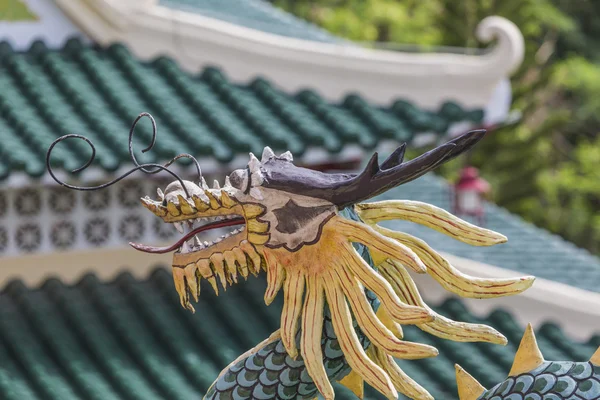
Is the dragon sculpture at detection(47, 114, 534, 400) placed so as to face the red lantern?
no

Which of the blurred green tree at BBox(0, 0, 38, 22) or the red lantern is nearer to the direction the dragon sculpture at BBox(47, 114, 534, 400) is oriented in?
the blurred green tree

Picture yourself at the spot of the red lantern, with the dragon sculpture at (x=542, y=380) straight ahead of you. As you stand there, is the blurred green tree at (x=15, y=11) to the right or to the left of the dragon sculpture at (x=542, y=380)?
right

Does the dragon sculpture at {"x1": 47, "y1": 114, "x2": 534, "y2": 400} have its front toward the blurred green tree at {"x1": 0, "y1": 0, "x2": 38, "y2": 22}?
no

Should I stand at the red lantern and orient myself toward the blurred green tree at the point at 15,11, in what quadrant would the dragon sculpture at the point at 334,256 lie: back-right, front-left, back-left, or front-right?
front-left

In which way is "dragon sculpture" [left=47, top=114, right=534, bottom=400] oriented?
to the viewer's left
